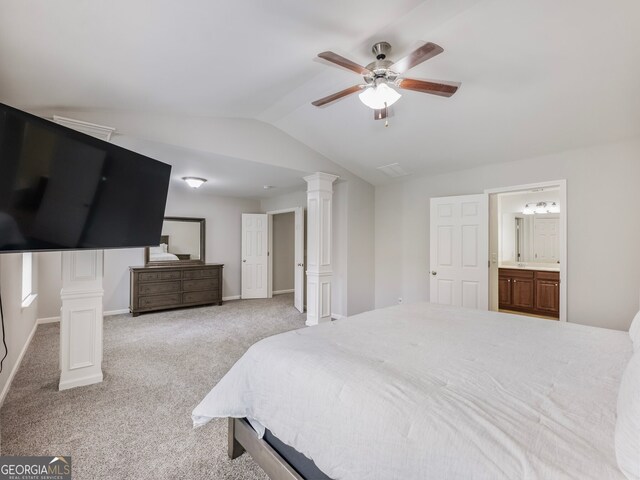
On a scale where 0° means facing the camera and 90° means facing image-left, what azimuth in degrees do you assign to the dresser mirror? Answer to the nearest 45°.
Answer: approximately 0°

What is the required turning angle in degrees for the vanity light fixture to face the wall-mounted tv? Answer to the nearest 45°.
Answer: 0° — it already faces it

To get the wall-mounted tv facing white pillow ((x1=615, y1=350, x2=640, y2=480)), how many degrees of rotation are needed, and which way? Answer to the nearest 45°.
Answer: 0° — it already faces it

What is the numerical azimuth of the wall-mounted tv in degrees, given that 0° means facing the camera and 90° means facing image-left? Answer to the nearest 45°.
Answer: approximately 315°

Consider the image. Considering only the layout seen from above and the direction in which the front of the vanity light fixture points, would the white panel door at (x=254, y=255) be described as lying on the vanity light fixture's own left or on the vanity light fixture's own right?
on the vanity light fixture's own right

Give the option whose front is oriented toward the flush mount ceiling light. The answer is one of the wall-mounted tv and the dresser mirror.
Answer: the dresser mirror

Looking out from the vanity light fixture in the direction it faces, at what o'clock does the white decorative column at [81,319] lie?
The white decorative column is roughly at 1 o'clock from the vanity light fixture.
